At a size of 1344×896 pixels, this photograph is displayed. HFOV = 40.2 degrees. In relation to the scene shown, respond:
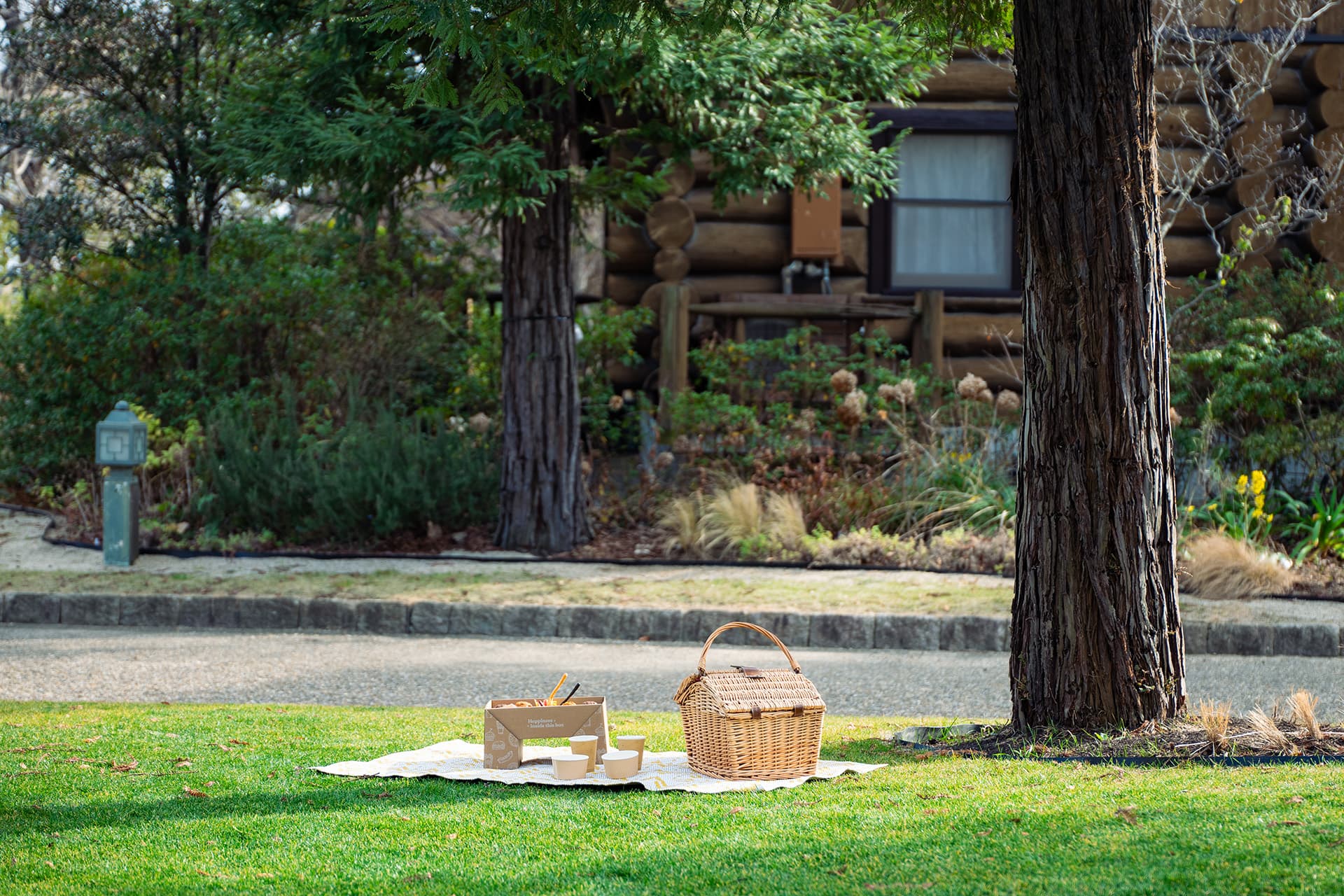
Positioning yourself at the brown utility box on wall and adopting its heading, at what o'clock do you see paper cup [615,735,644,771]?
The paper cup is roughly at 12 o'clock from the brown utility box on wall.

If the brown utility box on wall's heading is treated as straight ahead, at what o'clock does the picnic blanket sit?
The picnic blanket is roughly at 12 o'clock from the brown utility box on wall.

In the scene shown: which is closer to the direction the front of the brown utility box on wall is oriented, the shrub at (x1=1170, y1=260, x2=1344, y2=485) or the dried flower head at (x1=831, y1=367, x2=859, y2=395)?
the dried flower head

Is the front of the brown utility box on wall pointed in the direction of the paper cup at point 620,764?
yes

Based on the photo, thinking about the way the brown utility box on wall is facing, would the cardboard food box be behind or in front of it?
in front

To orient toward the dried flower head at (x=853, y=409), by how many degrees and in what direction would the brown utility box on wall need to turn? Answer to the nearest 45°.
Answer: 0° — it already faces it

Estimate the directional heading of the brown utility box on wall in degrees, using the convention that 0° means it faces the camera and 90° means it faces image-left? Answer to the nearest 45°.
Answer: approximately 0°

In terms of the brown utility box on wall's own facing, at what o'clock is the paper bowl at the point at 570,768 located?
The paper bowl is roughly at 12 o'clock from the brown utility box on wall.

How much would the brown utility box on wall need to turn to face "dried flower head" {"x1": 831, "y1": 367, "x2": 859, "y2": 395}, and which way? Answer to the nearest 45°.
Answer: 0° — it already faces it

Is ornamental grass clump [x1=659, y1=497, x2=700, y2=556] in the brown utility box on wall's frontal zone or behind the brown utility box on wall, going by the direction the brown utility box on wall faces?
frontal zone

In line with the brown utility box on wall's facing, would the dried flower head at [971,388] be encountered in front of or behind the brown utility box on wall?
in front

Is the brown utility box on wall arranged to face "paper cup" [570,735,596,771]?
yes

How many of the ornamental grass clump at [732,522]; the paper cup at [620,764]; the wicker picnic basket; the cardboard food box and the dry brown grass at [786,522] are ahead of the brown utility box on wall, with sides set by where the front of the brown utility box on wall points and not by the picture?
5

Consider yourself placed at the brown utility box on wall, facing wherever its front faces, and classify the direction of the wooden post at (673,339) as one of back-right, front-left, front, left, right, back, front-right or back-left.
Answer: front-right

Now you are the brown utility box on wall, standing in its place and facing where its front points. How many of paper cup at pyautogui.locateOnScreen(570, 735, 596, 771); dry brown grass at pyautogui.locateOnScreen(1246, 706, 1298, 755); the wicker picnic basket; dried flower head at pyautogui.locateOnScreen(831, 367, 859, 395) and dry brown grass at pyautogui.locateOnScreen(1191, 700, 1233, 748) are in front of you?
5

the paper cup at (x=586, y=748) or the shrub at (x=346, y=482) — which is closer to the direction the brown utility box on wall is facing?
the paper cup

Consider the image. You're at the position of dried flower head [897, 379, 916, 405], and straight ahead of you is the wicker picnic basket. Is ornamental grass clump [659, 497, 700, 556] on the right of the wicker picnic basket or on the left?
right
